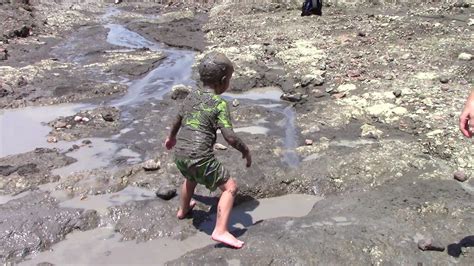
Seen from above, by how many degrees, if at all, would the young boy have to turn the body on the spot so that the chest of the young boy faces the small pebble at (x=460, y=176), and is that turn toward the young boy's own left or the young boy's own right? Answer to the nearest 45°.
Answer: approximately 45° to the young boy's own right

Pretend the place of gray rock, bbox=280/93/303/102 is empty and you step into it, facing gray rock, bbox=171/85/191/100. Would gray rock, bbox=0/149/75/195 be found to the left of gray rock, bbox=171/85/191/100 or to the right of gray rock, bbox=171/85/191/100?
left

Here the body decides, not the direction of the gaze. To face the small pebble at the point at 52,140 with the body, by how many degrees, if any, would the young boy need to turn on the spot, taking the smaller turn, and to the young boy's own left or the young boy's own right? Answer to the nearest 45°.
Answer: approximately 90° to the young boy's own left

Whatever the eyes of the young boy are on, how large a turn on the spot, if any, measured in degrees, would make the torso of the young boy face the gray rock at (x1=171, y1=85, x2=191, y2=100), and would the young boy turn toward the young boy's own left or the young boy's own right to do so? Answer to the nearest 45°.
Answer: approximately 45° to the young boy's own left

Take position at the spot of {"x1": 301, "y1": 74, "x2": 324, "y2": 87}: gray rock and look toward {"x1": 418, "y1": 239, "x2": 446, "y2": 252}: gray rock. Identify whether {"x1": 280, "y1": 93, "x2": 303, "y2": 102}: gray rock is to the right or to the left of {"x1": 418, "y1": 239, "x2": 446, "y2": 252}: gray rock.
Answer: right

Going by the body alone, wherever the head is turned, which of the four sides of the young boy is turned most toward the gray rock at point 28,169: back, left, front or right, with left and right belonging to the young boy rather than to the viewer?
left

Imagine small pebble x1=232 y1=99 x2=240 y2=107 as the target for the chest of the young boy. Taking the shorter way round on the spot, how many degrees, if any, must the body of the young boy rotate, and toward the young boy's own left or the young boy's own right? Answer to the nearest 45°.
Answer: approximately 45° to the young boy's own left

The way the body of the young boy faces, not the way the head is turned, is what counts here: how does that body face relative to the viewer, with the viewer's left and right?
facing away from the viewer and to the right of the viewer

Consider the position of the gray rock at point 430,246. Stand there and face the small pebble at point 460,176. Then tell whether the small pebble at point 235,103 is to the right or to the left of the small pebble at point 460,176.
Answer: left

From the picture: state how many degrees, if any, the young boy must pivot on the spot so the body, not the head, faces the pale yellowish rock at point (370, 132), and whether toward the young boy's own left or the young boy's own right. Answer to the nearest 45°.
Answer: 0° — they already face it
